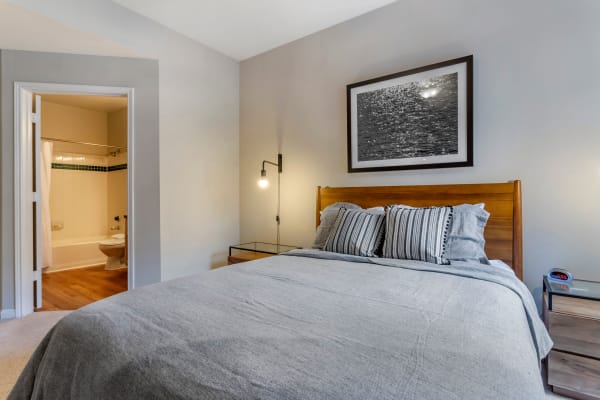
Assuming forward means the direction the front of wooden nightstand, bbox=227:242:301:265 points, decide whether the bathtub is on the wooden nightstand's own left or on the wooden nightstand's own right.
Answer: on the wooden nightstand's own right

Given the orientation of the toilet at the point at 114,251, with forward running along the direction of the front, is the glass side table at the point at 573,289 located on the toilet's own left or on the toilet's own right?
on the toilet's own left

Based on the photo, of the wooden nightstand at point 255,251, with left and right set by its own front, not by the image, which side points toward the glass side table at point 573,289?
left

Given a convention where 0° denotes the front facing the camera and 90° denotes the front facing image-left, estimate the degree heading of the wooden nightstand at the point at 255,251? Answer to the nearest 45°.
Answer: approximately 45°

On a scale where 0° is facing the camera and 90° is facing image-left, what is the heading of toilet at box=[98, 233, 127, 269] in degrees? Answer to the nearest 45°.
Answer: approximately 90°

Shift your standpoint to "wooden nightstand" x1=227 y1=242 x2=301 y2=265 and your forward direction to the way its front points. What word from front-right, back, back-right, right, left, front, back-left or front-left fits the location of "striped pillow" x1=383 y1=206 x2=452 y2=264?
left

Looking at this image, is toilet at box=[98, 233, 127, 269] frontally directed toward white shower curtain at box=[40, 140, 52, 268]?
yes

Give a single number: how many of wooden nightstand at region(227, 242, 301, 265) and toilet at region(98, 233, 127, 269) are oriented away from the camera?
0

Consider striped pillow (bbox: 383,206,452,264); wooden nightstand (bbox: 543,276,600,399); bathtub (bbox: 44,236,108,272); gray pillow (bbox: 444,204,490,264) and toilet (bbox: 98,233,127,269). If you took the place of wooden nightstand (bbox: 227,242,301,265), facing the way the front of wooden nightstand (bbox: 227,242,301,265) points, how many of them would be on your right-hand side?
2

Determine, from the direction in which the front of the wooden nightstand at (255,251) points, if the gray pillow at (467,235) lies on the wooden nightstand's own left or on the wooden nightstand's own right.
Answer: on the wooden nightstand's own left
